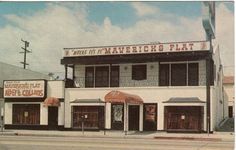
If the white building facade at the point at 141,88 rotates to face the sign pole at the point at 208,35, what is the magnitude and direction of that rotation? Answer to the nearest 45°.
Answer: approximately 45° to its left

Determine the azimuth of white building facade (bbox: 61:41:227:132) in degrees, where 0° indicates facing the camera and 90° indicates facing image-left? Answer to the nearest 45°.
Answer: approximately 0°
